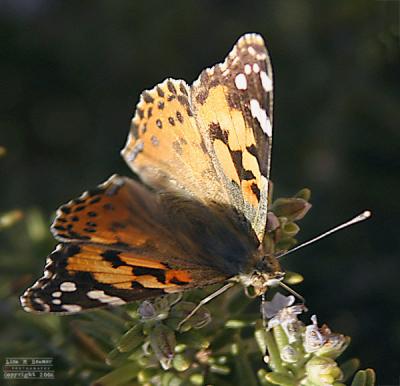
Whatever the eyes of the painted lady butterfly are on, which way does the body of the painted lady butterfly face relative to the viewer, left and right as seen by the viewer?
facing the viewer and to the right of the viewer
